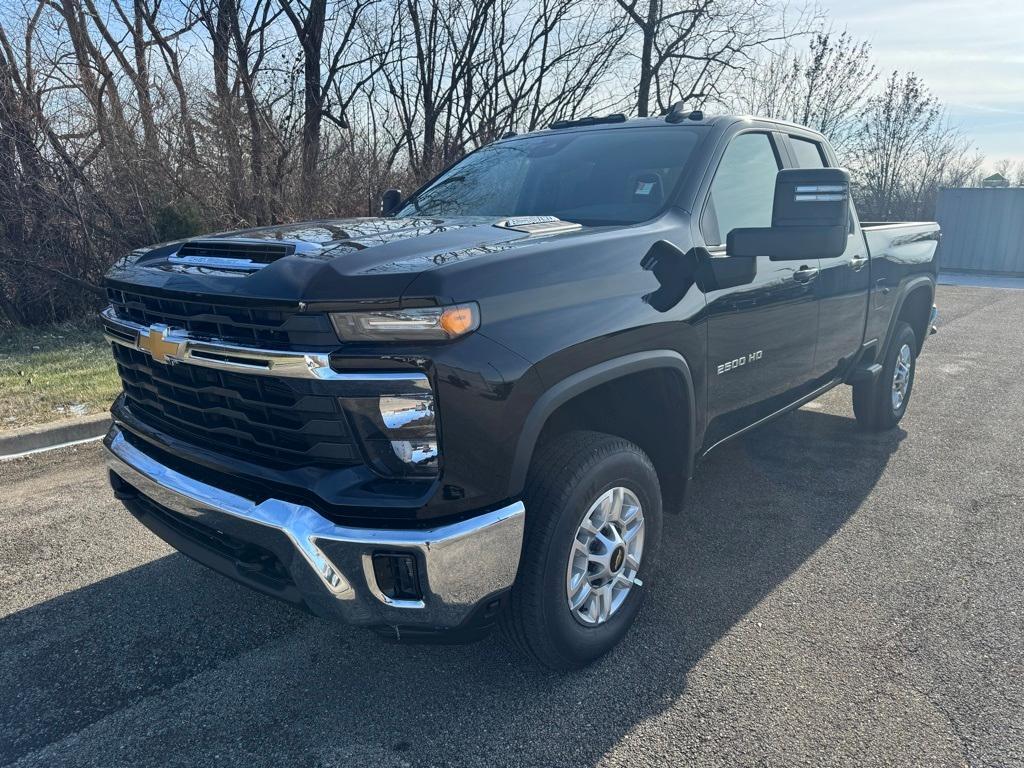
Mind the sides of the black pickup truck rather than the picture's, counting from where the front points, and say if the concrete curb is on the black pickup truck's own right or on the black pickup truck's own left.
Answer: on the black pickup truck's own right

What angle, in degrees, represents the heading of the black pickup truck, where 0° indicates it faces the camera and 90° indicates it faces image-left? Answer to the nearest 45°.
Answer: approximately 45°

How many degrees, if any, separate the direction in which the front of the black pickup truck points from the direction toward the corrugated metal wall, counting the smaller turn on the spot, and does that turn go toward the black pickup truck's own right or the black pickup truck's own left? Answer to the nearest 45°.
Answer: approximately 180°

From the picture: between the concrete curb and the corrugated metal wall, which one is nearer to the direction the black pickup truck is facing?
the concrete curb
